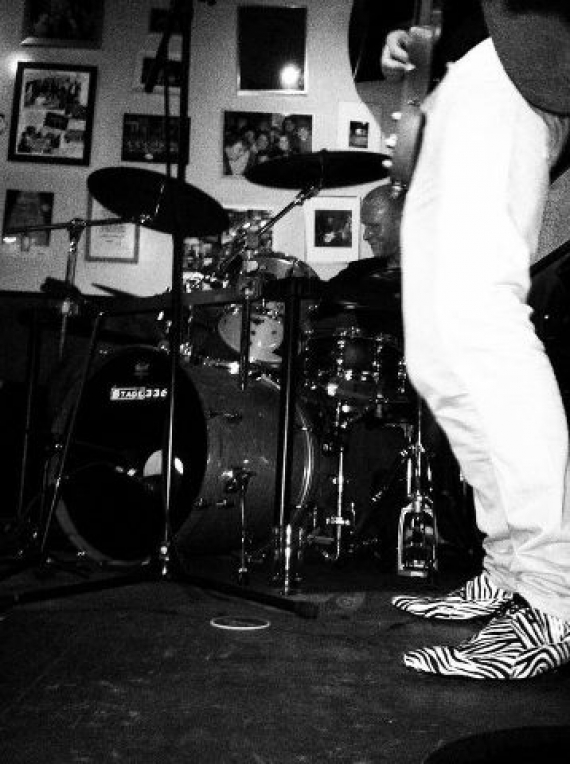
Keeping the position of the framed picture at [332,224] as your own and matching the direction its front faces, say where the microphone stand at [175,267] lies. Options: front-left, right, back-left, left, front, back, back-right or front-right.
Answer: front

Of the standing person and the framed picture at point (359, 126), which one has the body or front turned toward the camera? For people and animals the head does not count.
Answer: the framed picture

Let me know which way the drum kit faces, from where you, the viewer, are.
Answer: facing the viewer and to the left of the viewer

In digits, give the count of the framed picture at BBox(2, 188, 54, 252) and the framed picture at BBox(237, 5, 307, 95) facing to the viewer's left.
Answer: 0

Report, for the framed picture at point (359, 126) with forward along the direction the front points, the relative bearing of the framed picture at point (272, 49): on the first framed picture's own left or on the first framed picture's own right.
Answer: on the first framed picture's own right

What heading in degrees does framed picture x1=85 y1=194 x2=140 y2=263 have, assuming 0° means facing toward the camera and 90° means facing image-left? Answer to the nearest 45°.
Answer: approximately 0°

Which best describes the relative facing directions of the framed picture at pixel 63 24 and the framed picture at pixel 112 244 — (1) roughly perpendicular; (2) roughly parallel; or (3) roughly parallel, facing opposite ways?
roughly parallel

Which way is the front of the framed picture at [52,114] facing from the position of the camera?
facing the viewer

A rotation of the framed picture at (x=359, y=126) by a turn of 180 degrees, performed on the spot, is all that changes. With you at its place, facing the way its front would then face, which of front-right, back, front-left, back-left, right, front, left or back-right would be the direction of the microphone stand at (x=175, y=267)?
back

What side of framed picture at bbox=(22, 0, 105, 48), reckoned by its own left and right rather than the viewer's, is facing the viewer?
front

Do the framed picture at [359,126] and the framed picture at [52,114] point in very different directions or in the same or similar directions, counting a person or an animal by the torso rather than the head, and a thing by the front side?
same or similar directions

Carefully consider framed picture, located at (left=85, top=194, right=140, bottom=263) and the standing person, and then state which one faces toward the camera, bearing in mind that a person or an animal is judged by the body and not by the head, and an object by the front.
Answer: the framed picture

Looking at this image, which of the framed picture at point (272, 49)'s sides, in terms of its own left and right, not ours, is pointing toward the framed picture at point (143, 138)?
right

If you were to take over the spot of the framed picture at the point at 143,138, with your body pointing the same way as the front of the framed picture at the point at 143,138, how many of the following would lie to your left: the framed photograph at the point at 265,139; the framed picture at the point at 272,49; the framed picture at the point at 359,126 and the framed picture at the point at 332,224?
4

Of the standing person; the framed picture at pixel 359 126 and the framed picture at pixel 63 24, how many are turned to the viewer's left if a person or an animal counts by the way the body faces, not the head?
1

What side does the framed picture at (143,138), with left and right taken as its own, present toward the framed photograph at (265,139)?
left

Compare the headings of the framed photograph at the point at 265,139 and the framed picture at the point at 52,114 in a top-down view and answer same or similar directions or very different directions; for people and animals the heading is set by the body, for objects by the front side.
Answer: same or similar directions

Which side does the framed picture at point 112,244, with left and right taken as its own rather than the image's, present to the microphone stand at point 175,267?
front
